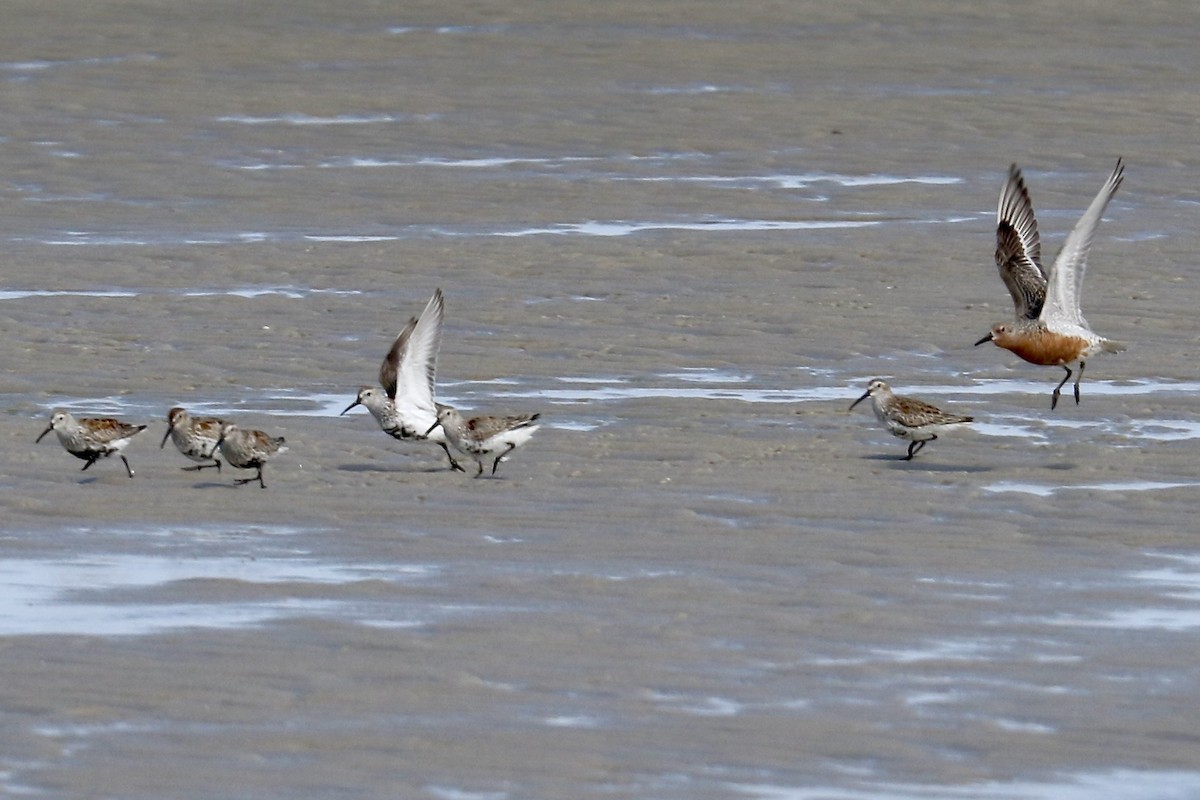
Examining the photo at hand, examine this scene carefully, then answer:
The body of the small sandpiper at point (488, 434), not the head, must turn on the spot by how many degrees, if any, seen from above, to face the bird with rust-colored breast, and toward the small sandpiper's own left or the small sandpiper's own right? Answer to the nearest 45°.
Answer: approximately 135° to the small sandpiper's own right

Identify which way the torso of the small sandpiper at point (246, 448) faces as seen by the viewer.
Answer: to the viewer's left

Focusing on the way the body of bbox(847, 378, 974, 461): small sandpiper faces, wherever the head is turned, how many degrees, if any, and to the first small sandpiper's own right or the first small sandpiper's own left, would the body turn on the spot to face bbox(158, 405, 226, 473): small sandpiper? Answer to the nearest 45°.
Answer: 0° — it already faces it

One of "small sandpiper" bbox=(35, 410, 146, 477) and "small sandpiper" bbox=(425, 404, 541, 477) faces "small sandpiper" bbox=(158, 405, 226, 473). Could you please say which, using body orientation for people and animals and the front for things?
"small sandpiper" bbox=(425, 404, 541, 477)

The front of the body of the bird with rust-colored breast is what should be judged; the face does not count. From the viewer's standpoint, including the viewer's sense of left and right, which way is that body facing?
facing to the left of the viewer

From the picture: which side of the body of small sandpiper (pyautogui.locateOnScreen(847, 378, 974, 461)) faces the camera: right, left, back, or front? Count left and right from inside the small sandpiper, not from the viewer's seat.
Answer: left

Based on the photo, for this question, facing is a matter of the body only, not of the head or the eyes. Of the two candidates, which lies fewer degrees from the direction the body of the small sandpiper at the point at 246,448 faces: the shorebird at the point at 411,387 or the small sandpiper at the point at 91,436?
the small sandpiper

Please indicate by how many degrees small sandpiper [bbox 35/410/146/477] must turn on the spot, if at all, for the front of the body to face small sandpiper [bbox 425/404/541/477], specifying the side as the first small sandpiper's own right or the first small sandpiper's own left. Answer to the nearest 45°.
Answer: approximately 180°

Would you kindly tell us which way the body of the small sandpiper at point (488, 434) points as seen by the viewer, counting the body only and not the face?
to the viewer's left

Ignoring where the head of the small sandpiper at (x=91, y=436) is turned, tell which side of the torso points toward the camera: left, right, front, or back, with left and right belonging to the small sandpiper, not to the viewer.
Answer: left

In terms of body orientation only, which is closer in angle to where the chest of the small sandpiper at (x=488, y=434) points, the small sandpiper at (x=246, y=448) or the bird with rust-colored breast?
the small sandpiper

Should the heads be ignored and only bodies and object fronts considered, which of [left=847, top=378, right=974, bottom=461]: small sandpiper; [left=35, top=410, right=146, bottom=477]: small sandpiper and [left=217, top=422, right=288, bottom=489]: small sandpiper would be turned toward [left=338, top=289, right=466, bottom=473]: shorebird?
[left=847, top=378, right=974, bottom=461]: small sandpiper

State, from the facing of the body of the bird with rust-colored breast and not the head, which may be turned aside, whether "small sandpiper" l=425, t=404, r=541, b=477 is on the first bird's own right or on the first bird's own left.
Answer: on the first bird's own left

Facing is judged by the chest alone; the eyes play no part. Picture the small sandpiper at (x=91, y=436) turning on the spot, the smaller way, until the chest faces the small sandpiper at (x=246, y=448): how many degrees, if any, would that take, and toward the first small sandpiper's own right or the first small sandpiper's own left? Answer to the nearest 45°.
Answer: approximately 135° to the first small sandpiper's own left
